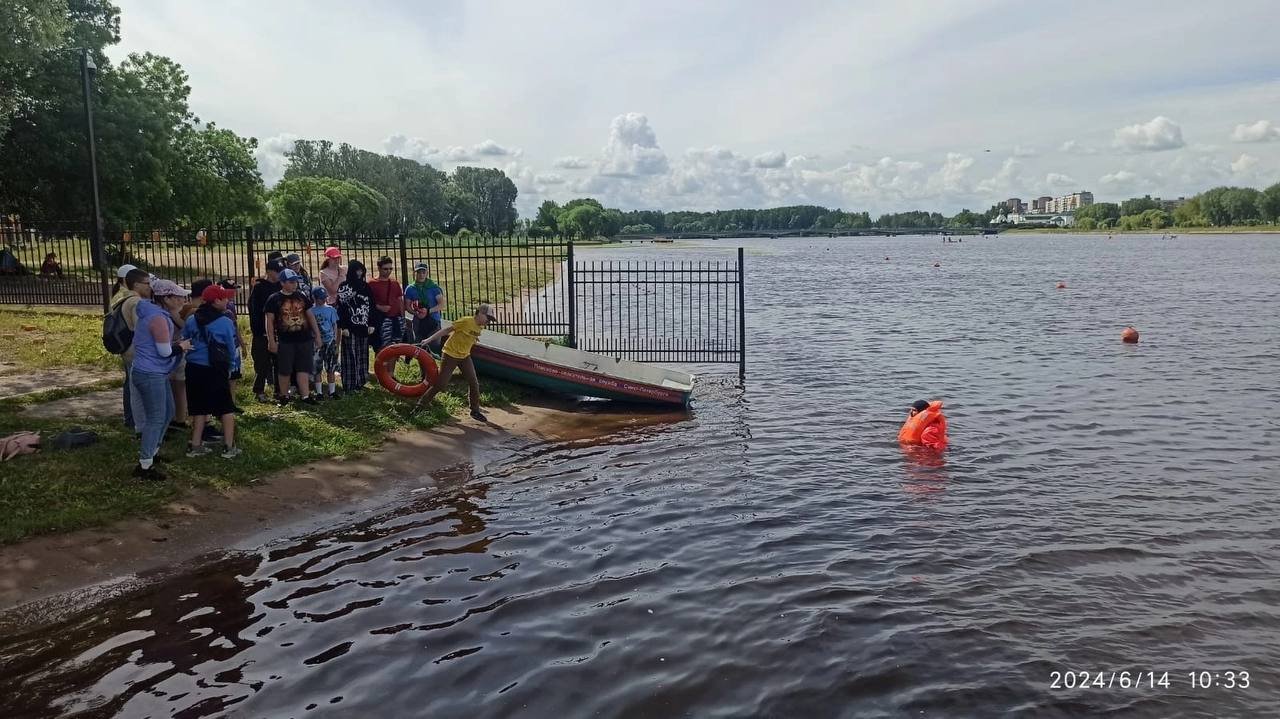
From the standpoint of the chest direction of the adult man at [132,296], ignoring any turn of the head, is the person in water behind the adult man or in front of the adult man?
in front

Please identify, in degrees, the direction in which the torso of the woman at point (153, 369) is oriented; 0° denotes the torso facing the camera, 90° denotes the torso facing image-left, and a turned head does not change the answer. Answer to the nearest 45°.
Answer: approximately 270°

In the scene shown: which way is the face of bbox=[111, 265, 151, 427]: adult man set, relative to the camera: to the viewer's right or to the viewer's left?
to the viewer's right

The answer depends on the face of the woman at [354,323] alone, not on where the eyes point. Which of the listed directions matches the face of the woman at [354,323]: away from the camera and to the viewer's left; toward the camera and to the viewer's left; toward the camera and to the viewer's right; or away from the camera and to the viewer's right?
toward the camera and to the viewer's right

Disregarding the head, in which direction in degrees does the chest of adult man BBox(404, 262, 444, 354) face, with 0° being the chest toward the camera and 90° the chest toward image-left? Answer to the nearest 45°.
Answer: approximately 0°

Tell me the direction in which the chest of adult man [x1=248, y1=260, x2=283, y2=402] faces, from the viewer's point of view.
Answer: to the viewer's right

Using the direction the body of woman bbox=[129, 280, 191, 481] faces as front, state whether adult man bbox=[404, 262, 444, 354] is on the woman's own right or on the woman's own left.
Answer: on the woman's own left

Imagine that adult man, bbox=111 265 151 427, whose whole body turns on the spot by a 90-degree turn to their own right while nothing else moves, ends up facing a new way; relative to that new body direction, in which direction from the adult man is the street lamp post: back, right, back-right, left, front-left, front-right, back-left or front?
back

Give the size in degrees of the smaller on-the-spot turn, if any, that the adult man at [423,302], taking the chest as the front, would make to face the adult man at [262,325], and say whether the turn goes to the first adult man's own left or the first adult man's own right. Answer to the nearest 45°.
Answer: approximately 45° to the first adult man's own right

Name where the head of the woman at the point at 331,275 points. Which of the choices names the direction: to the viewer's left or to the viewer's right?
to the viewer's right

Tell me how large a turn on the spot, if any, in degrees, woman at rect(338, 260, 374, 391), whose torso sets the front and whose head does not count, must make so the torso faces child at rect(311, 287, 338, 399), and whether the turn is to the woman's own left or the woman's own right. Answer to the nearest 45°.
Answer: approximately 90° to the woman's own right

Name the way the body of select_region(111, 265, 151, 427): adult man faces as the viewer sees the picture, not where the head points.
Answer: to the viewer's right

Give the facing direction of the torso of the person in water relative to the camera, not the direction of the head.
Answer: to the viewer's left
